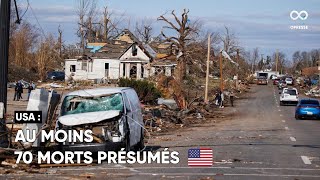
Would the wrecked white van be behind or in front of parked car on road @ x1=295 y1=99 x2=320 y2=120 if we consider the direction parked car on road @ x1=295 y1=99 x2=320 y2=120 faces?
behind

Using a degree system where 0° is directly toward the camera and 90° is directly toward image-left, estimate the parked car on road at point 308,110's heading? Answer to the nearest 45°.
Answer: approximately 180°

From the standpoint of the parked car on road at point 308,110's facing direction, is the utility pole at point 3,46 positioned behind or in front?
behind
